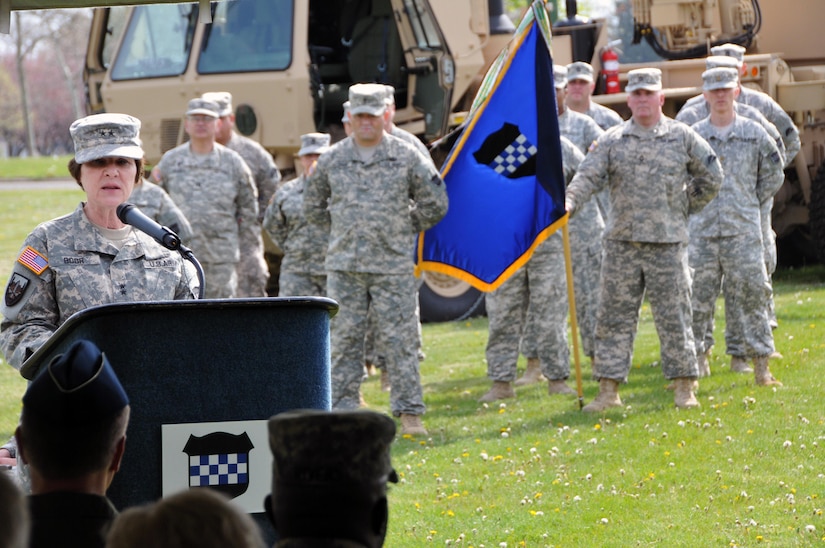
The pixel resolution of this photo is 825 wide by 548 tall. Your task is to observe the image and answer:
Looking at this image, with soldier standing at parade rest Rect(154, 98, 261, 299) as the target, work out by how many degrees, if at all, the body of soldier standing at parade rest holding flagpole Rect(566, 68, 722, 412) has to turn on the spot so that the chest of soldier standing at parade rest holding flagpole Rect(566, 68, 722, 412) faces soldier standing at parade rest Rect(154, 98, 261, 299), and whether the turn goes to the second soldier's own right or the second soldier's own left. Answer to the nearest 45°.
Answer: approximately 90° to the second soldier's own right

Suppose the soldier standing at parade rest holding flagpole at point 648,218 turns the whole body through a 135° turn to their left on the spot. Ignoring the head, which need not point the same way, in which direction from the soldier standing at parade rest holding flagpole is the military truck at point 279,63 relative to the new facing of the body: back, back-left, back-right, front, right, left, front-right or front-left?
left

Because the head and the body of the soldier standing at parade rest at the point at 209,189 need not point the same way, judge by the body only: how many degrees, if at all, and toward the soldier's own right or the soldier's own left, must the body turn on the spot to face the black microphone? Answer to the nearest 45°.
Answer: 0° — they already face it

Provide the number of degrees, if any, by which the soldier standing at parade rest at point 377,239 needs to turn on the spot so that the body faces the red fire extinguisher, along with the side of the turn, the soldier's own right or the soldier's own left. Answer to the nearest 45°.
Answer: approximately 135° to the soldier's own left

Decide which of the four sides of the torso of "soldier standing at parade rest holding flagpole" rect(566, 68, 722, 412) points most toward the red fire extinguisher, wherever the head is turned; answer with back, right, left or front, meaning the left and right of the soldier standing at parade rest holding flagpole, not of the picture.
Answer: back

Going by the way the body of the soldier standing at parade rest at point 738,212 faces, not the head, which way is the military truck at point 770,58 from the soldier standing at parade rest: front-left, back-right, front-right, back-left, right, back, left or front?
back

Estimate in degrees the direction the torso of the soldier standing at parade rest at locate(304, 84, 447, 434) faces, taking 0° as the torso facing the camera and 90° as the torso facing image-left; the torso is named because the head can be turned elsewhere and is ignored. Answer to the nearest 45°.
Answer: approximately 0°

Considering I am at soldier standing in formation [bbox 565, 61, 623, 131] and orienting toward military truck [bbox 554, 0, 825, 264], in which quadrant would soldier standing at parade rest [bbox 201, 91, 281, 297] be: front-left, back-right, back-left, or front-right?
back-left

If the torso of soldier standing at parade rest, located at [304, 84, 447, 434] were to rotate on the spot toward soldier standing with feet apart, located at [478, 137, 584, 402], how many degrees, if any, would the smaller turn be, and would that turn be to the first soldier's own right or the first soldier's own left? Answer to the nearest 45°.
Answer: approximately 135° to the first soldier's own left

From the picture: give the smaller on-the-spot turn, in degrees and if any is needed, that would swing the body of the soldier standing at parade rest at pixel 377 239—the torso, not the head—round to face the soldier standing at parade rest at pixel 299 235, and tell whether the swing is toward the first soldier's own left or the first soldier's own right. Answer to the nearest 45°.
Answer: approximately 180°

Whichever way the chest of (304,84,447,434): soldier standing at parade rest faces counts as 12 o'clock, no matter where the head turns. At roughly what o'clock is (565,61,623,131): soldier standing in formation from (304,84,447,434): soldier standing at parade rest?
(565,61,623,131): soldier standing in formation is roughly at 7 o'clock from (304,84,447,434): soldier standing at parade rest.
